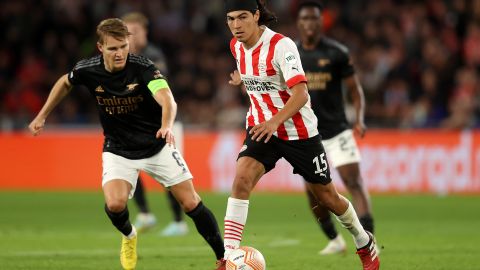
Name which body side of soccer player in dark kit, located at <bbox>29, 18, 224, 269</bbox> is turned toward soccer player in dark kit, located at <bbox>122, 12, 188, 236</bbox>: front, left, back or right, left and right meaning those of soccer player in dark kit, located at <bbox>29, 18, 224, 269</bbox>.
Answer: back

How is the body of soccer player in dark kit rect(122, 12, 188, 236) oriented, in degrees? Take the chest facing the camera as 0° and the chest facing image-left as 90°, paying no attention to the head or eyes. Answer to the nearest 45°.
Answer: approximately 45°

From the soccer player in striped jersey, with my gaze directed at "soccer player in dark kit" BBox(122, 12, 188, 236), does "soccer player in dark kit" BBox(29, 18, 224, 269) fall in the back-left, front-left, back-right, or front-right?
front-left

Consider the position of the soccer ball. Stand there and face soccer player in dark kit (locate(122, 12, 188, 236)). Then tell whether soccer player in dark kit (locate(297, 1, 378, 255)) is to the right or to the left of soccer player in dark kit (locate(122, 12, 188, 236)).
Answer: right

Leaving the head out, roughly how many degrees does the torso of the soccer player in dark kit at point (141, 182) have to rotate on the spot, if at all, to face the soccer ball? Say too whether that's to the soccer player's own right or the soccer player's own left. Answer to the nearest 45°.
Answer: approximately 45° to the soccer player's own left

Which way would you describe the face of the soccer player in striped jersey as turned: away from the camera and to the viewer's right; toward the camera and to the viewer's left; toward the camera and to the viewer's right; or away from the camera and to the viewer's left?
toward the camera and to the viewer's left

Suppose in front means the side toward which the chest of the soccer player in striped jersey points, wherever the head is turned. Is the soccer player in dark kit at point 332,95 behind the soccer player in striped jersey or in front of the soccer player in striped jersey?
behind

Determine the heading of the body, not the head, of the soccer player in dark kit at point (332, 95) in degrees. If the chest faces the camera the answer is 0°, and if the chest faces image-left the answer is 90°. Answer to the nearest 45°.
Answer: approximately 45°

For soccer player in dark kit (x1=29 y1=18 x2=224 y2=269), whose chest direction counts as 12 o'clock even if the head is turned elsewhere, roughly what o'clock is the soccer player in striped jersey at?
The soccer player in striped jersey is roughly at 10 o'clock from the soccer player in dark kit.

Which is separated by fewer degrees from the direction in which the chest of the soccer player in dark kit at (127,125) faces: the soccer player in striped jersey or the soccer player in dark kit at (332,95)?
the soccer player in striped jersey

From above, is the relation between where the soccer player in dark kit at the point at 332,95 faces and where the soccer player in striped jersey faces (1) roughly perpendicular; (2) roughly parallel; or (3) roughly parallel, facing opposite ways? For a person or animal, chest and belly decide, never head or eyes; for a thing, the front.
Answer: roughly parallel

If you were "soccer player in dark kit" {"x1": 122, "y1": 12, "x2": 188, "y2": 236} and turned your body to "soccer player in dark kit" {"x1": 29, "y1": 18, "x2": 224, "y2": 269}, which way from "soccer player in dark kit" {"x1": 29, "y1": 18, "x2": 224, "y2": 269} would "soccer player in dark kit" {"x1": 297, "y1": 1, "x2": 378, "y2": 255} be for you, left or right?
left

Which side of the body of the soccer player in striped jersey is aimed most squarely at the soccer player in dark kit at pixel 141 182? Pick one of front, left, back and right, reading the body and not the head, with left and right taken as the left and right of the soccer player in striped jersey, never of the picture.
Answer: right

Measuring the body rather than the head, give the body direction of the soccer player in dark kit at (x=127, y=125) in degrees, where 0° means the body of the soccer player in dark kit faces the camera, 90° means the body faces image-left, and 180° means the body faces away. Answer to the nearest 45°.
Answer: approximately 0°

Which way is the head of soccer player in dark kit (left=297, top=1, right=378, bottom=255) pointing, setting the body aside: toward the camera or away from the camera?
toward the camera
